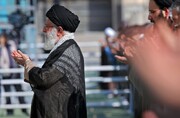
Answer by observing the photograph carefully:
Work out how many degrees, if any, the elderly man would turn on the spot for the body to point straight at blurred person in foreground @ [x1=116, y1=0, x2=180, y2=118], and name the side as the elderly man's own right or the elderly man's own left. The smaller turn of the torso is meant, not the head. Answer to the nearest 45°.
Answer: approximately 135° to the elderly man's own left

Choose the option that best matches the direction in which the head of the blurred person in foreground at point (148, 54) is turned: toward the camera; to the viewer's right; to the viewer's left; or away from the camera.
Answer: to the viewer's left

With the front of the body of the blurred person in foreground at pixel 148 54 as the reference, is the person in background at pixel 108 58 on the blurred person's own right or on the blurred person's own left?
on the blurred person's own right

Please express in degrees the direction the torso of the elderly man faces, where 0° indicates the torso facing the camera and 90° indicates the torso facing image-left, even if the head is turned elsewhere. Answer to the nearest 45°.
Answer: approximately 90°

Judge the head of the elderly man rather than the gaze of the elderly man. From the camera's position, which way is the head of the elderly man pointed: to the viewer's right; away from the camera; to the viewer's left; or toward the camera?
to the viewer's left

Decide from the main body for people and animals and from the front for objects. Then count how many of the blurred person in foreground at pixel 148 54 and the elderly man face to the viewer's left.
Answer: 2

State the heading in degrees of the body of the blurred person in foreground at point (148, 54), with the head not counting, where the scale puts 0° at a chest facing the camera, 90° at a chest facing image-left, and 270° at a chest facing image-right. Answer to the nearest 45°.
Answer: approximately 90°

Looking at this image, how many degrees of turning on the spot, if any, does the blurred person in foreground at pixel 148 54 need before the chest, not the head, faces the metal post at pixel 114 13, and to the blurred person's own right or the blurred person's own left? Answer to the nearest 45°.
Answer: approximately 90° to the blurred person's own right
